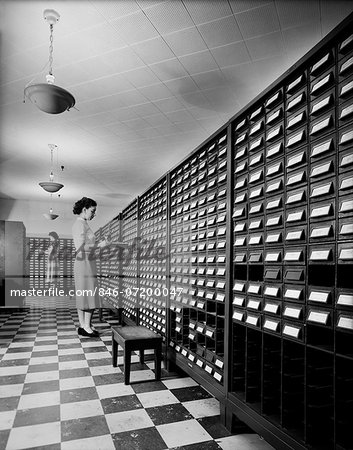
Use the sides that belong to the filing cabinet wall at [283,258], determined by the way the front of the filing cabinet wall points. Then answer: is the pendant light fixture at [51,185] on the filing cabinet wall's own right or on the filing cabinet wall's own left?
on the filing cabinet wall's own right

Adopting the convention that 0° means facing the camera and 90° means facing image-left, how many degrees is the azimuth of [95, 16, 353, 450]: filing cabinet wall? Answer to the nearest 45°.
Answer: approximately 45°

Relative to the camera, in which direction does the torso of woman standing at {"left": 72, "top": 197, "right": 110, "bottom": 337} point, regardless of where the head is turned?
to the viewer's right

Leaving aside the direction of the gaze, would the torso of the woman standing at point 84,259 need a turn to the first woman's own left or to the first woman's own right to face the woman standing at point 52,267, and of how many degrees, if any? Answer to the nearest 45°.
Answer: approximately 90° to the first woman's own left

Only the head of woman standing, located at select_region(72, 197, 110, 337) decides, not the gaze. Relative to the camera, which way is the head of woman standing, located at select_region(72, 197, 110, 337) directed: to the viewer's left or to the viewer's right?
to the viewer's right
